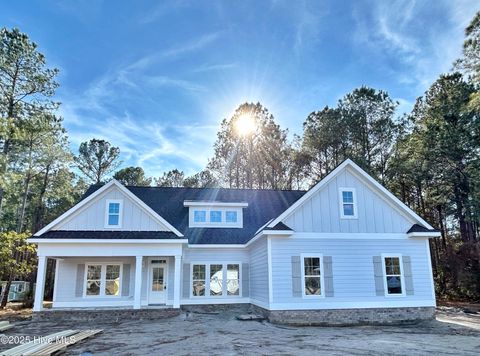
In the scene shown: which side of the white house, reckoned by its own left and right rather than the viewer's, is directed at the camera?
front
